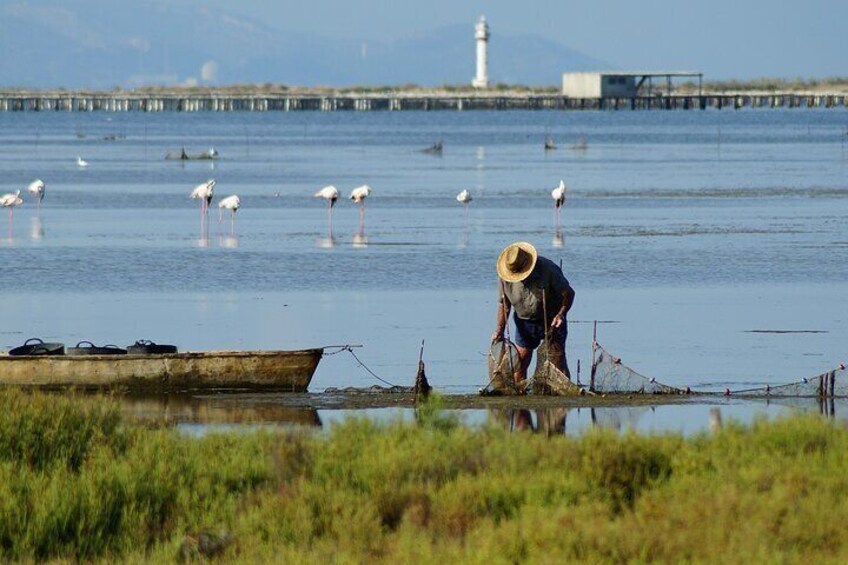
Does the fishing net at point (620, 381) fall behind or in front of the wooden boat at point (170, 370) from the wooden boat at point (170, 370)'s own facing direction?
in front

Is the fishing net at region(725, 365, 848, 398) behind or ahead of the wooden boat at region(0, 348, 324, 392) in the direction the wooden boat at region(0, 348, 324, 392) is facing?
ahead

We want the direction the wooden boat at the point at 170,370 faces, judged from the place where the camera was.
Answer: facing to the right of the viewer
